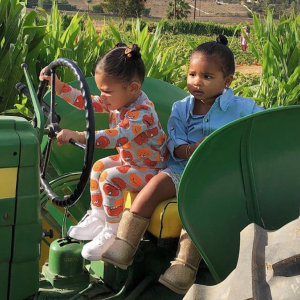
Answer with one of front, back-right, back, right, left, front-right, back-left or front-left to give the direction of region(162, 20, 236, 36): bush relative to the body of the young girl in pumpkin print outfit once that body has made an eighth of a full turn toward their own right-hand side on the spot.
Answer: front-right

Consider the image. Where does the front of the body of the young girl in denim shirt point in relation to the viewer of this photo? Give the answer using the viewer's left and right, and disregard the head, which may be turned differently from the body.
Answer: facing the viewer and to the left of the viewer

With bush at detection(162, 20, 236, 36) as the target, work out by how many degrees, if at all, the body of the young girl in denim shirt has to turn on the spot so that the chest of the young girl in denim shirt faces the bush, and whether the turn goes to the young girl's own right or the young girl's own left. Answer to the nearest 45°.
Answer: approximately 135° to the young girl's own right

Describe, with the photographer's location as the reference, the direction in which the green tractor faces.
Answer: facing to the left of the viewer

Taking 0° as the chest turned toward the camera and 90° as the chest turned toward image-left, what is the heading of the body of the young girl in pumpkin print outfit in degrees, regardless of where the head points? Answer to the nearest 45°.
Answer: approximately 90°

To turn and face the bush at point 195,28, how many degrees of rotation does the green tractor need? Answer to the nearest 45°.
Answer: approximately 90° to its right
